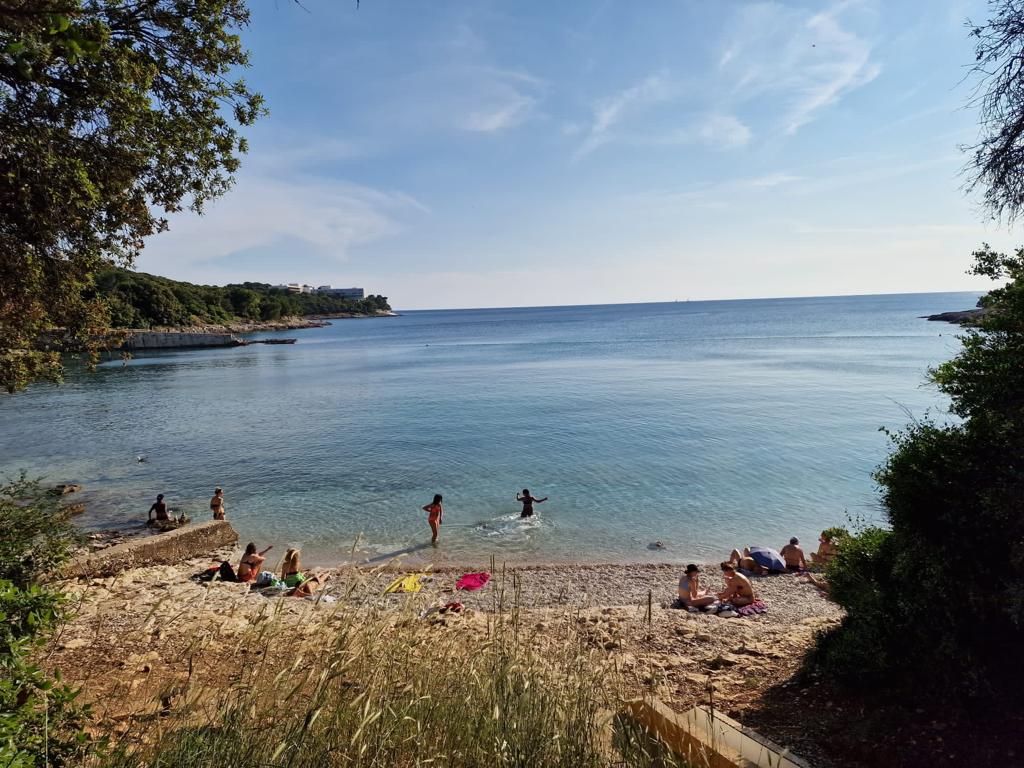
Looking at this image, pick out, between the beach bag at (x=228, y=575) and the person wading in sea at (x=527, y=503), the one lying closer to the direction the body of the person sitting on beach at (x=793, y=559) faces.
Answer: the person wading in sea

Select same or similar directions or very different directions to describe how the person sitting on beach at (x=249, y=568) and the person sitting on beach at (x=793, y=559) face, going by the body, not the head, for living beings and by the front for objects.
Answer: same or similar directions

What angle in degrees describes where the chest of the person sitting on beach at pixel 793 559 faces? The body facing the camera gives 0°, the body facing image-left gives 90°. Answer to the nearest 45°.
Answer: approximately 180°

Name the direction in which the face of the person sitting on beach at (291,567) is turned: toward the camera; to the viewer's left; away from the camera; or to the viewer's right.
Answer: away from the camera

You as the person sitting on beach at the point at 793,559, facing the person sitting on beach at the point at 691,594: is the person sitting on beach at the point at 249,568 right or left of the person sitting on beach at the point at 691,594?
right

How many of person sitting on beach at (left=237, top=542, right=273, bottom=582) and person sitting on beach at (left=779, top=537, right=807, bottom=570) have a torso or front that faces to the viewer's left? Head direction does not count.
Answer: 0

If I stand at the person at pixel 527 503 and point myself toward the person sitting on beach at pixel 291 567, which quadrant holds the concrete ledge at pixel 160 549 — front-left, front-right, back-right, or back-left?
front-right

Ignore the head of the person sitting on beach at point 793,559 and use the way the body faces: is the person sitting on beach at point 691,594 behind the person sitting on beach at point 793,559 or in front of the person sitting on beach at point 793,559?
behind
